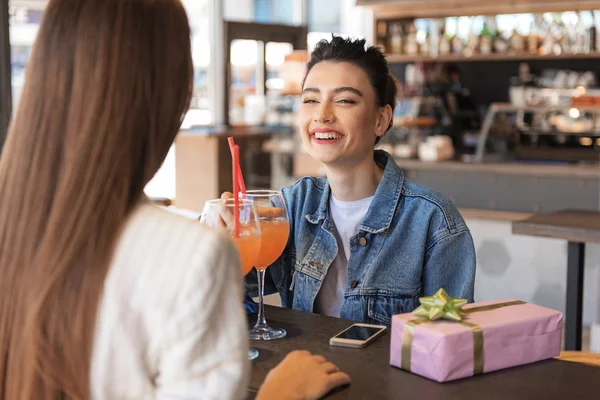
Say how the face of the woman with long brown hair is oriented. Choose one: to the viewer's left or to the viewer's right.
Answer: to the viewer's right

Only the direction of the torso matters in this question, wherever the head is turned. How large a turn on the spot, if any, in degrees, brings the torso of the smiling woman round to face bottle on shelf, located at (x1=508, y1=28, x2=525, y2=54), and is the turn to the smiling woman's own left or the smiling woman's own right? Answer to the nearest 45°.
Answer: approximately 135° to the smiling woman's own right

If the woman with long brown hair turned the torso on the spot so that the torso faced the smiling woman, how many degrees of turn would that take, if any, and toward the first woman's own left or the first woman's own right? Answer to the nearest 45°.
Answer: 0° — they already face them

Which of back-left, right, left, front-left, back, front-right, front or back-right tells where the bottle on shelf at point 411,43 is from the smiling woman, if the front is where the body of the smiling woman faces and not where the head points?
back-right

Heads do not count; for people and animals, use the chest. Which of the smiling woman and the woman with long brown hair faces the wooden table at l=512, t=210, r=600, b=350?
the woman with long brown hair

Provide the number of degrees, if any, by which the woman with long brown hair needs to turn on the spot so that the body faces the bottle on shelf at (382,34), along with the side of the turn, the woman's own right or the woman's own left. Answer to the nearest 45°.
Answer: approximately 45° to the woman's own left

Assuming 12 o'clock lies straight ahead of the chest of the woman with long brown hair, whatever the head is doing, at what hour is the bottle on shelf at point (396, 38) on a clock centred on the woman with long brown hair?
The bottle on shelf is roughly at 11 o'clock from the woman with long brown hair.

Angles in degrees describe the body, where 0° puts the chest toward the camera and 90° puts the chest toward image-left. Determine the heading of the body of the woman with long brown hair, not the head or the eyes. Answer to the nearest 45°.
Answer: approximately 225°

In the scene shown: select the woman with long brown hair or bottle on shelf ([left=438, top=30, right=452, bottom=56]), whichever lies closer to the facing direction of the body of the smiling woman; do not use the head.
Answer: the woman with long brown hair

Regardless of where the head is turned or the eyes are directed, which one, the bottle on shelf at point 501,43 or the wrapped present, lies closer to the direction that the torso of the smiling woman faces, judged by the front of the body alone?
the wrapped present

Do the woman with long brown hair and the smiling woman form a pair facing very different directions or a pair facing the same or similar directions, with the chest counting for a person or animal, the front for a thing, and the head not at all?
very different directions
